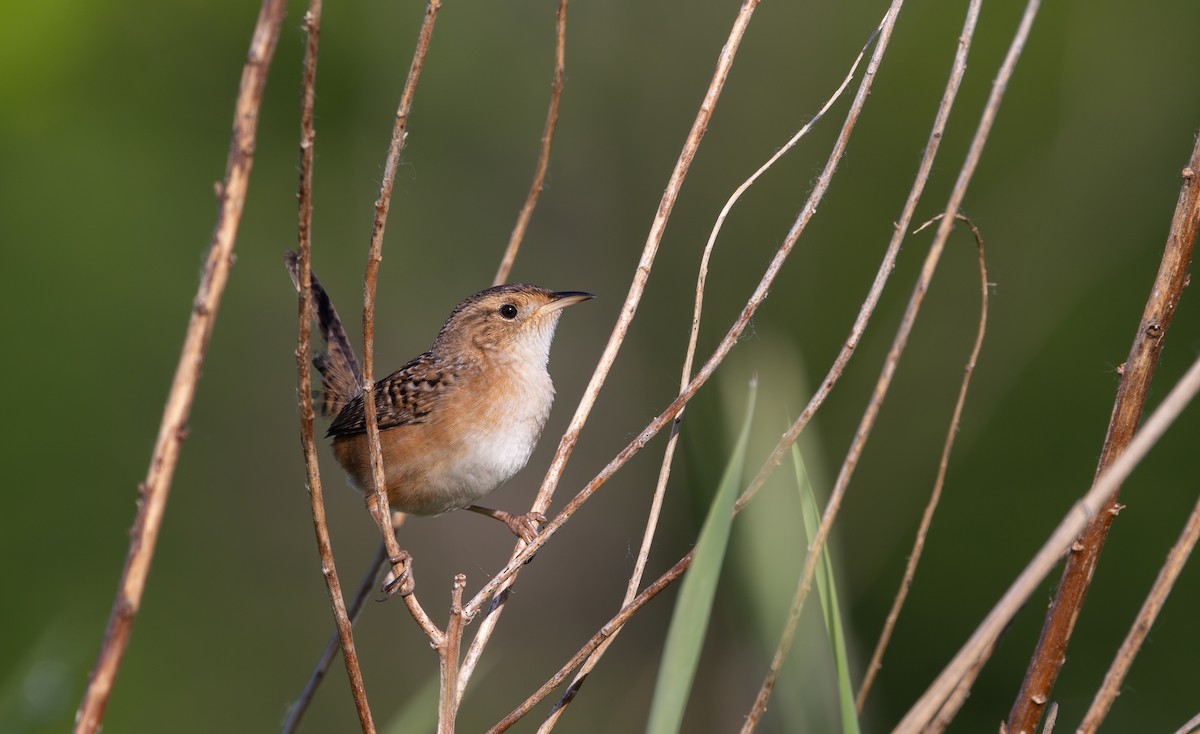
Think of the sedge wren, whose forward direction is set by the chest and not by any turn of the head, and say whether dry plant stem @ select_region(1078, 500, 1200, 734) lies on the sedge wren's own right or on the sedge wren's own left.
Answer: on the sedge wren's own left

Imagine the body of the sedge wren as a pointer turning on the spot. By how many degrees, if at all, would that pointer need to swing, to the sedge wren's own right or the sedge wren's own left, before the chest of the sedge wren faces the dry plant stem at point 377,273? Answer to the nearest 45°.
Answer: approximately 90° to the sedge wren's own right

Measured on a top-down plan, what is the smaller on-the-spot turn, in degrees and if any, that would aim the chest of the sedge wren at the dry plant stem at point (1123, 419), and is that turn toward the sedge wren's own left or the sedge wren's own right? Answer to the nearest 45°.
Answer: approximately 45° to the sedge wren's own right

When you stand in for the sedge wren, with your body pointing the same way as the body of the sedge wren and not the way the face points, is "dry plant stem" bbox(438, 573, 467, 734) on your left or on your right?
on your right

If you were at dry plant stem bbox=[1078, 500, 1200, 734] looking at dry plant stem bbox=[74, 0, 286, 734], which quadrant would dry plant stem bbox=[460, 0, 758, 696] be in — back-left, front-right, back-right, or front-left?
front-right

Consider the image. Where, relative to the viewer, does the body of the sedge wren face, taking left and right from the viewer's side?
facing to the right of the viewer

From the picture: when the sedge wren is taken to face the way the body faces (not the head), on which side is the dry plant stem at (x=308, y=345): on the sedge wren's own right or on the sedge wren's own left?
on the sedge wren's own right
